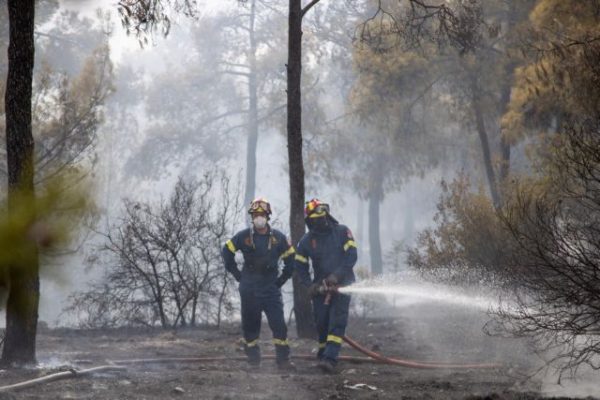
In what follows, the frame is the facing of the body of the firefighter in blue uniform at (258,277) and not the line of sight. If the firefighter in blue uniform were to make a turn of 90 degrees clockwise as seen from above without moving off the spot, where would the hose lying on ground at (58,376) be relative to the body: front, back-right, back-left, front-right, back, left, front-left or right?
front-left

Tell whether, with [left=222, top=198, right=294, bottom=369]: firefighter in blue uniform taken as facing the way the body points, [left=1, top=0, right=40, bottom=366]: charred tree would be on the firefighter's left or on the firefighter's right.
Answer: on the firefighter's right

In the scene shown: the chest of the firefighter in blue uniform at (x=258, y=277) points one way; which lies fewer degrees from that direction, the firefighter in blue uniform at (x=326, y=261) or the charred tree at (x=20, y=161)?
the charred tree

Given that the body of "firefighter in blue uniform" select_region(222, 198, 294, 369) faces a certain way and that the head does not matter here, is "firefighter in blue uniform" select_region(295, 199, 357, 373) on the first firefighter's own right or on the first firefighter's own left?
on the first firefighter's own left

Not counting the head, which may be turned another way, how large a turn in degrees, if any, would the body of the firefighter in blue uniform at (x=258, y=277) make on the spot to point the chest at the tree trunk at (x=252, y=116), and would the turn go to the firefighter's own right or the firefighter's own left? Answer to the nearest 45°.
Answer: approximately 180°

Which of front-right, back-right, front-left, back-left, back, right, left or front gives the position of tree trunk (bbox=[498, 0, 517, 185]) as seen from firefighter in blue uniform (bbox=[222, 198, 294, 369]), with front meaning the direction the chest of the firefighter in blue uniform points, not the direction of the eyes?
back-left

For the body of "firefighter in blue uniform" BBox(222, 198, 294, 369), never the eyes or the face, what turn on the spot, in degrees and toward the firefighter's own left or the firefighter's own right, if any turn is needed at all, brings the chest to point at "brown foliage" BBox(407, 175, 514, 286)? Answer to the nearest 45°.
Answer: approximately 135° to the firefighter's own left

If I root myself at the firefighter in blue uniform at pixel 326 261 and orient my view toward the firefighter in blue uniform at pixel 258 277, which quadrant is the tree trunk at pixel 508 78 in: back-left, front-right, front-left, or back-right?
back-right

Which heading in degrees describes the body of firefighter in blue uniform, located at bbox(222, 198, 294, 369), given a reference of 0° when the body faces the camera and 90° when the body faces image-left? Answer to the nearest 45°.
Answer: approximately 0°
